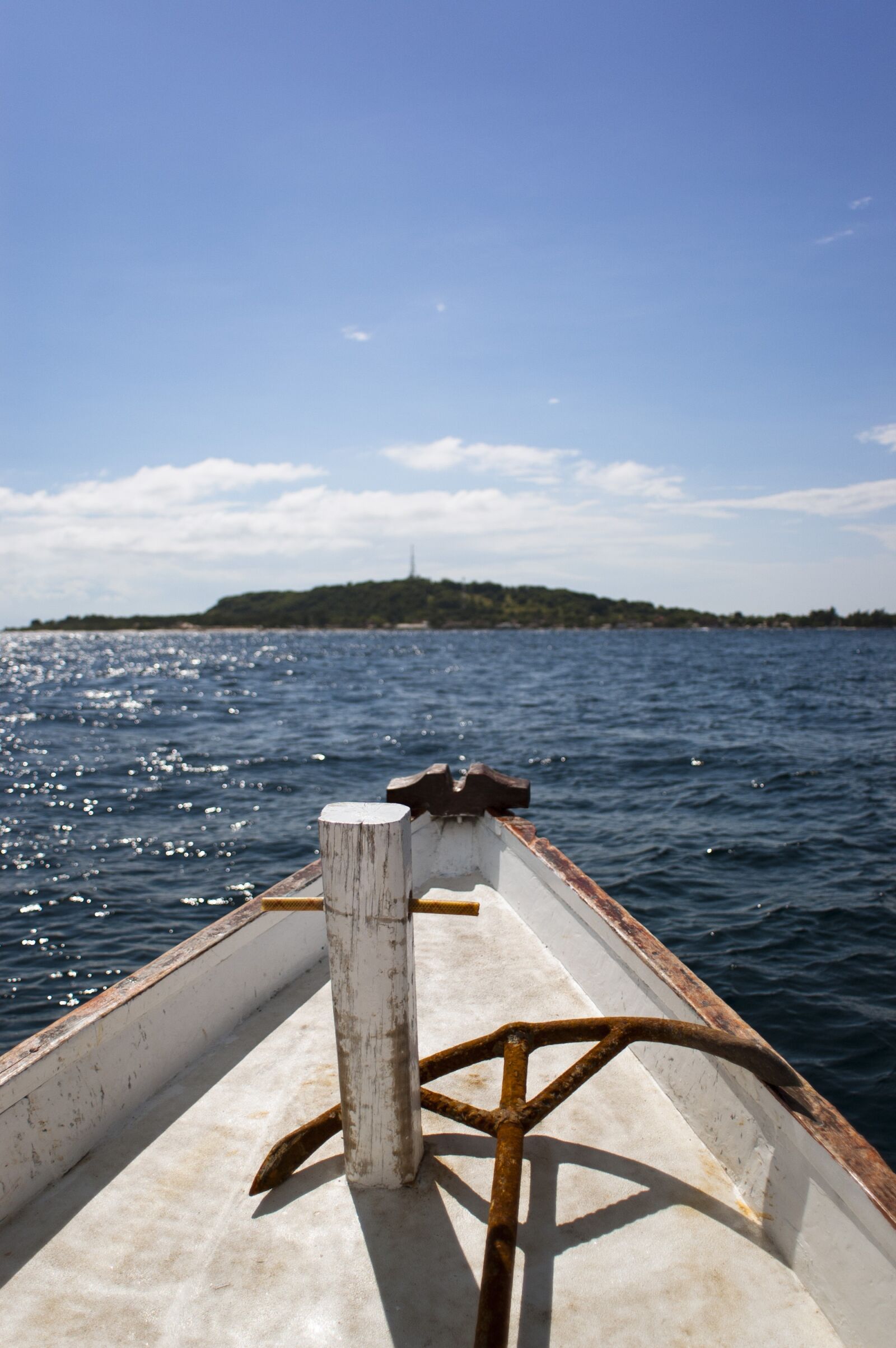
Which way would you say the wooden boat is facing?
away from the camera
